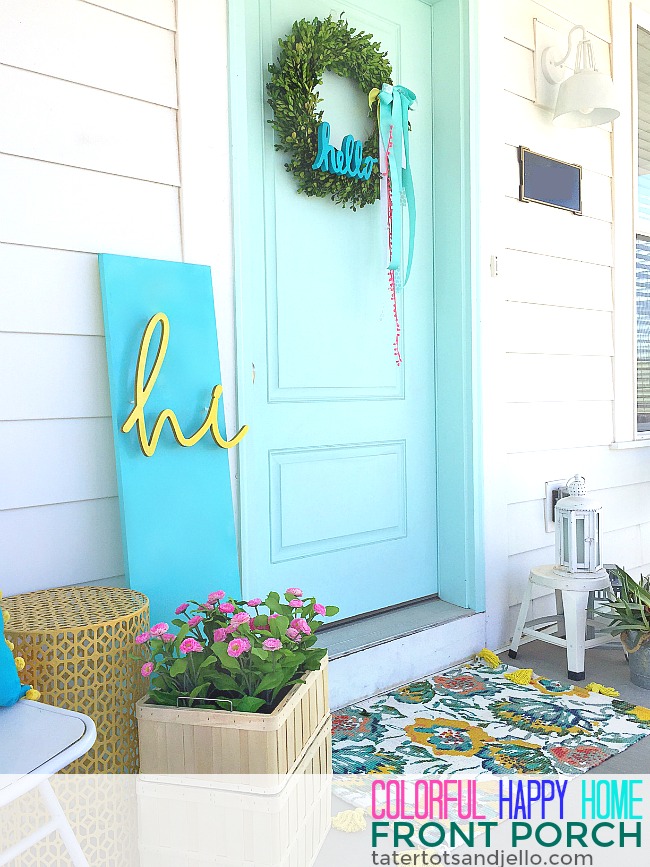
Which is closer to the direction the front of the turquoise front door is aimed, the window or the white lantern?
the white lantern

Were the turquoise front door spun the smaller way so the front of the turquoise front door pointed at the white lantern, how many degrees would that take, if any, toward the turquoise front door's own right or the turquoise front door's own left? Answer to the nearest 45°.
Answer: approximately 45° to the turquoise front door's own left

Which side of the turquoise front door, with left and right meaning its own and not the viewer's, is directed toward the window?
left

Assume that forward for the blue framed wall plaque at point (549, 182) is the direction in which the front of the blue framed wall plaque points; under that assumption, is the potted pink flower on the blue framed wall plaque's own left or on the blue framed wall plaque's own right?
on the blue framed wall plaque's own right

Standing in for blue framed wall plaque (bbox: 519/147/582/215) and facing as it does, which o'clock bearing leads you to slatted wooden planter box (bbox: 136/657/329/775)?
The slatted wooden planter box is roughly at 2 o'clock from the blue framed wall plaque.
